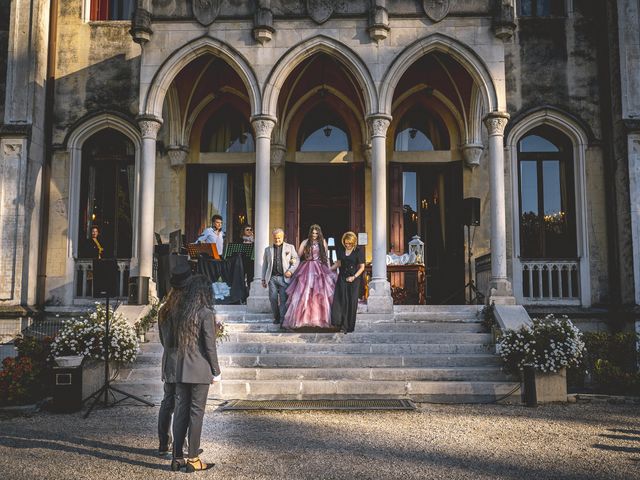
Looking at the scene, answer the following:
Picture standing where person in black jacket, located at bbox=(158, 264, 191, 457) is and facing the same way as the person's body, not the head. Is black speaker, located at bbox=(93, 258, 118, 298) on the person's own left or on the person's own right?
on the person's own left

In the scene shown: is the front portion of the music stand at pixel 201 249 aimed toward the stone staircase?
no

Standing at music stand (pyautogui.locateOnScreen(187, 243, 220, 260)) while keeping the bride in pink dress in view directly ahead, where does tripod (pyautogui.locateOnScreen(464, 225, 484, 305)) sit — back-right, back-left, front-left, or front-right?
front-left

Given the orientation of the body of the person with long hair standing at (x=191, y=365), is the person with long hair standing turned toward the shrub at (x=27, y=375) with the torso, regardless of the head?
no

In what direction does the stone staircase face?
toward the camera

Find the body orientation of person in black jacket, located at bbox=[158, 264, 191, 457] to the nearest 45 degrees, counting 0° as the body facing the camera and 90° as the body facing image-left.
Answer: approximately 225°

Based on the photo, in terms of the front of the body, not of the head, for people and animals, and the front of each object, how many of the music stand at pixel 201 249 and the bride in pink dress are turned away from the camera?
1

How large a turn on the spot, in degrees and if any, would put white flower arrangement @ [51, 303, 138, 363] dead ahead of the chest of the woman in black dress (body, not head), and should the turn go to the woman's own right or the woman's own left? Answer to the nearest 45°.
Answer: approximately 45° to the woman's own right

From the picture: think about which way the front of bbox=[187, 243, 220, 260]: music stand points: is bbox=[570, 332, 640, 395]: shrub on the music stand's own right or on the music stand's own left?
on the music stand's own right

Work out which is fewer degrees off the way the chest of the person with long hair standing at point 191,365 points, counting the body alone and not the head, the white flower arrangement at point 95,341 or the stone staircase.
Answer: the stone staircase

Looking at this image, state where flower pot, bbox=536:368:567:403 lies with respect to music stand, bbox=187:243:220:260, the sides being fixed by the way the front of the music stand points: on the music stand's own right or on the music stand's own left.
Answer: on the music stand's own right

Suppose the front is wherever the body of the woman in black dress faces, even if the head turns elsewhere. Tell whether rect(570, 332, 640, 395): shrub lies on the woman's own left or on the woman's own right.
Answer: on the woman's own left

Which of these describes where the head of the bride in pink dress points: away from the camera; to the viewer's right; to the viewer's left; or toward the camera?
toward the camera

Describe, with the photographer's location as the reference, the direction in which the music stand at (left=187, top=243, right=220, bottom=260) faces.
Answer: facing away from the viewer

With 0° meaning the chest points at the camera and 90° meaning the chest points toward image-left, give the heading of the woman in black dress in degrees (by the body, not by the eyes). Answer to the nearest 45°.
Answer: approximately 45°

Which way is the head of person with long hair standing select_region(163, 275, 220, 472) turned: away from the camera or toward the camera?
away from the camera

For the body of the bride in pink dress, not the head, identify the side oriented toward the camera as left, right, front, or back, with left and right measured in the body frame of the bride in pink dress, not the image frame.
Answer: front

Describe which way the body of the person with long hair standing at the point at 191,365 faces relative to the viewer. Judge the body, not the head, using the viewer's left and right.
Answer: facing away from the viewer and to the right of the viewer

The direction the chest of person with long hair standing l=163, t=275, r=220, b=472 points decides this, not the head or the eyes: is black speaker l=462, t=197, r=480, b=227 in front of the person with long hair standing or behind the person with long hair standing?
in front
